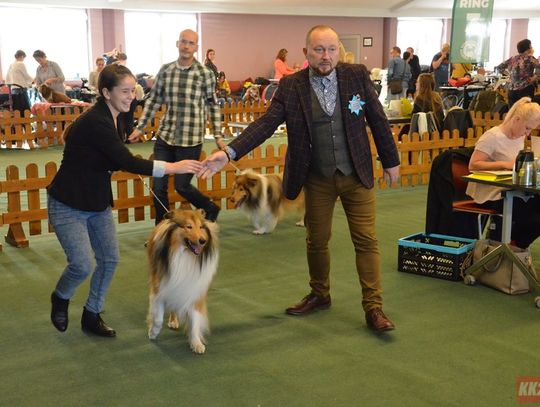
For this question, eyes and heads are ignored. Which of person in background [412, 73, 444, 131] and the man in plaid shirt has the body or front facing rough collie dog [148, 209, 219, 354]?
the man in plaid shirt

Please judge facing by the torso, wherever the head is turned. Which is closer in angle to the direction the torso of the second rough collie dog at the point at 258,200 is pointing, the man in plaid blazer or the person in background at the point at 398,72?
the man in plaid blazer

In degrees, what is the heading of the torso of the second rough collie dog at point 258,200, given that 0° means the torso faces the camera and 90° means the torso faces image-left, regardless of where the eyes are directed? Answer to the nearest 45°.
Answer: approximately 45°

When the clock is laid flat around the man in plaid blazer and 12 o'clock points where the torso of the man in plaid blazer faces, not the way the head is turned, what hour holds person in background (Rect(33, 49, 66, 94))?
The person in background is roughly at 5 o'clock from the man in plaid blazer.

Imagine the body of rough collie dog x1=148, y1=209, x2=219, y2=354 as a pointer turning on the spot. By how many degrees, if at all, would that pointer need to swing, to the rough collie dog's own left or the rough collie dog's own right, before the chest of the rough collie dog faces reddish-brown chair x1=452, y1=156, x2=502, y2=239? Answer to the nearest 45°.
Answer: approximately 135° to the rough collie dog's own left

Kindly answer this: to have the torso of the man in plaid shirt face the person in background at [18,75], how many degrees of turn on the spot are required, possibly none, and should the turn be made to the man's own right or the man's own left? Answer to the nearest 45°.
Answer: approximately 180°

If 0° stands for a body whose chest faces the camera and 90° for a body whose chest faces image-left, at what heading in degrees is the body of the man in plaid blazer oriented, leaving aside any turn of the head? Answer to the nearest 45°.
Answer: approximately 0°

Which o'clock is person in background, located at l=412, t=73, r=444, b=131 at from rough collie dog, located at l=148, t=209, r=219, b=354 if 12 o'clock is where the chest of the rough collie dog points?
The person in background is roughly at 7 o'clock from the rough collie dog.

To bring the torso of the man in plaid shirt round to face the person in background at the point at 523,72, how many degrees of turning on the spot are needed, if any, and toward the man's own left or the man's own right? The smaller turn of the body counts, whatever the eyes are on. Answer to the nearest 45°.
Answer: approximately 135° to the man's own left

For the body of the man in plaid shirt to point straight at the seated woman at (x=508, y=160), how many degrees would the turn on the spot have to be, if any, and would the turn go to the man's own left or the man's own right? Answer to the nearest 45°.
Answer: approximately 45° to the man's own left
